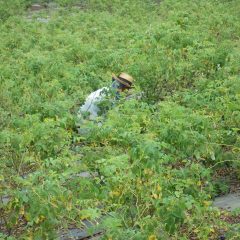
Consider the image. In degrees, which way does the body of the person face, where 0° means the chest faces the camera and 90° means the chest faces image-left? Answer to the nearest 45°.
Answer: approximately 270°

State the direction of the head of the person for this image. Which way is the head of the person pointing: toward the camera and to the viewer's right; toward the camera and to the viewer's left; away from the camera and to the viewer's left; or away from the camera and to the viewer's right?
toward the camera and to the viewer's right
